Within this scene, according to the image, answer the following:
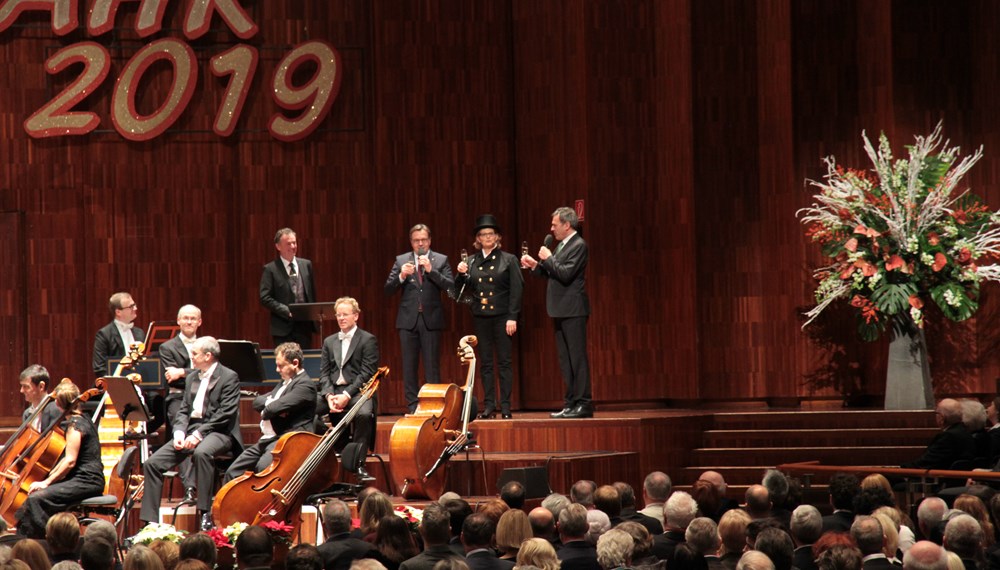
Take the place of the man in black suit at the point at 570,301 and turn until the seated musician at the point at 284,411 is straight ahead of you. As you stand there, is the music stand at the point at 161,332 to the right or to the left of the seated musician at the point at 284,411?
right

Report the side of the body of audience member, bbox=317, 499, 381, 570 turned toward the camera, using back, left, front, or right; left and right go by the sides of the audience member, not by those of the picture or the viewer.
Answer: back

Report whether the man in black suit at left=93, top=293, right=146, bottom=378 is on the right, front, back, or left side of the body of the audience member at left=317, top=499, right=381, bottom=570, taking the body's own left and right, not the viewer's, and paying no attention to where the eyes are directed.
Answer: front

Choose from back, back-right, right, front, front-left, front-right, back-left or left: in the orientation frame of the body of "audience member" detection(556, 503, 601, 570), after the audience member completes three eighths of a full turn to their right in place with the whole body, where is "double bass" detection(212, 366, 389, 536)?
back

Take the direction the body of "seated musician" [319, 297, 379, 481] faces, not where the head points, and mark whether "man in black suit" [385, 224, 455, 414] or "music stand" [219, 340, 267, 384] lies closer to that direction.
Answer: the music stand

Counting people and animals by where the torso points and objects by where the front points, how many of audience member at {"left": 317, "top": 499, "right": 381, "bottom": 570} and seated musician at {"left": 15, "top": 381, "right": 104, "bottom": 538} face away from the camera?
1

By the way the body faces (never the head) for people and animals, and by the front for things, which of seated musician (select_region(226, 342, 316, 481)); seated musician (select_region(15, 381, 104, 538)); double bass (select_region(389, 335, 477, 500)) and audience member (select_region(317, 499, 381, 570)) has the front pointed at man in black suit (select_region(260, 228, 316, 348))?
the audience member

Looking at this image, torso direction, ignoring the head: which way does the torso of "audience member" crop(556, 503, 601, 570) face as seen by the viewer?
away from the camera

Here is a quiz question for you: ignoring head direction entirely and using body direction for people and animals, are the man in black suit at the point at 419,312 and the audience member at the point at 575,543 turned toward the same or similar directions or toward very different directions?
very different directions

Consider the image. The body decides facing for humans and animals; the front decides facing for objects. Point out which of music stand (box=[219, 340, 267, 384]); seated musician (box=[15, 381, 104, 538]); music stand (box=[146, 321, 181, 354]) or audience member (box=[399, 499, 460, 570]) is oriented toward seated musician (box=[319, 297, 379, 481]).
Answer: the audience member

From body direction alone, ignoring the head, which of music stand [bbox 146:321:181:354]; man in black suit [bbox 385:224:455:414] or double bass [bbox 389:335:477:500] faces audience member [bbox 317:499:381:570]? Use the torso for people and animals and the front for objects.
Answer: the man in black suit

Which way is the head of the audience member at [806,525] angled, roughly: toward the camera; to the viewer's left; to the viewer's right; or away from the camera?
away from the camera

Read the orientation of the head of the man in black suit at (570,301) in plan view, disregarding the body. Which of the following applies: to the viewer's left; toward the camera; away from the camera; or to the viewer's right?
to the viewer's left

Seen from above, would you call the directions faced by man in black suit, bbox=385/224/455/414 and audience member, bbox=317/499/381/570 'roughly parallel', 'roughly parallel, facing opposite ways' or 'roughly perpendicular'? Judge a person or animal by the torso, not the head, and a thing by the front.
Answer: roughly parallel, facing opposite ways

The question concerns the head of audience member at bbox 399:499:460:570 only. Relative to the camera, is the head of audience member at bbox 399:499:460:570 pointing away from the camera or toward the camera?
away from the camera

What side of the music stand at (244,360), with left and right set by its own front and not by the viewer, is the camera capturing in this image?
back

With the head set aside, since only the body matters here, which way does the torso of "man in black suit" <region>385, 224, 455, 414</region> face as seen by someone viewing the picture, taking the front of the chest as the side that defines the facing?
toward the camera
